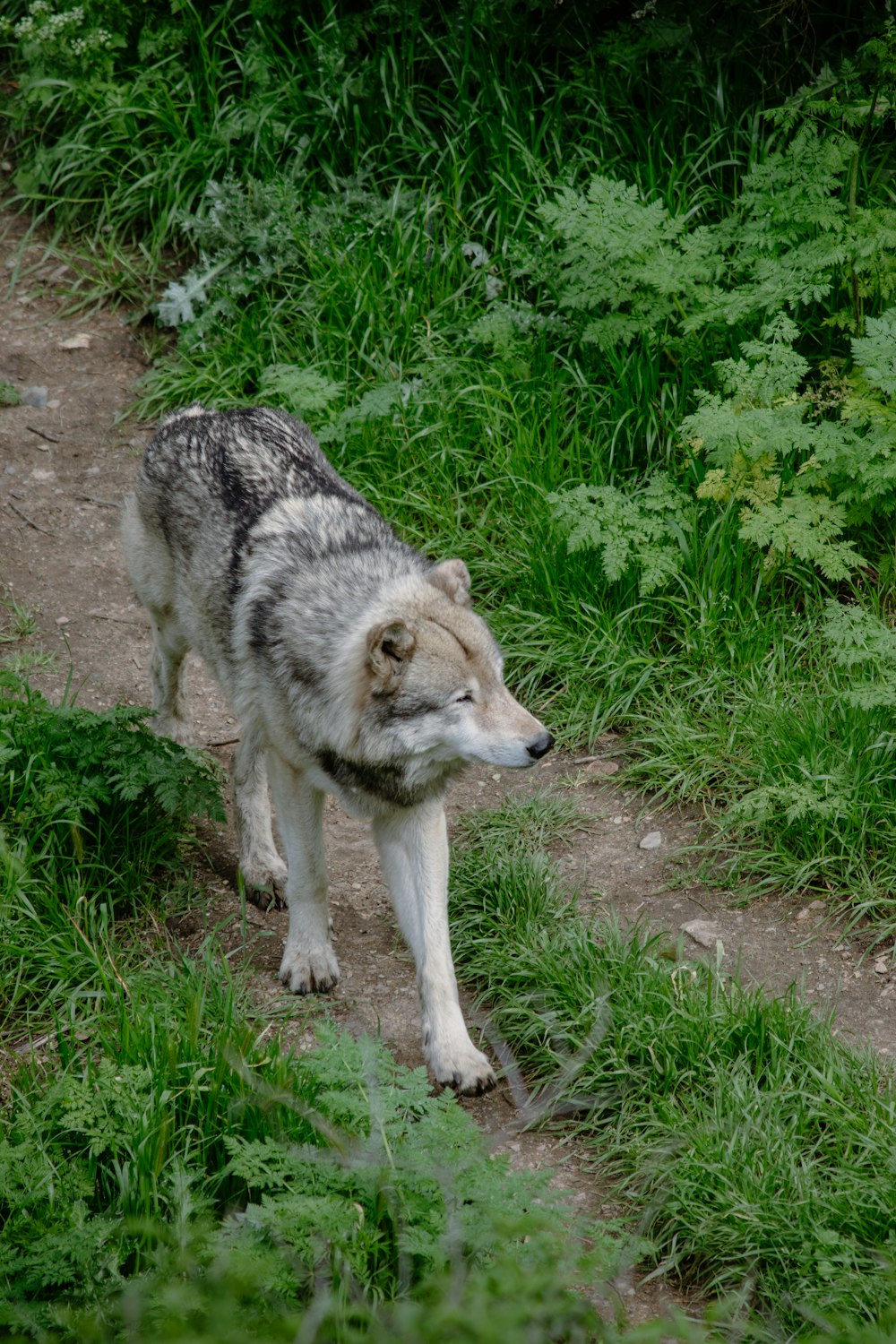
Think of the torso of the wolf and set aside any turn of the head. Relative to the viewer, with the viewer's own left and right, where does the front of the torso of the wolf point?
facing the viewer and to the right of the viewer

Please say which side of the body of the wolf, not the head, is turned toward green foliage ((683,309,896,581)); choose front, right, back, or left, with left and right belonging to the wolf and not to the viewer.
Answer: left

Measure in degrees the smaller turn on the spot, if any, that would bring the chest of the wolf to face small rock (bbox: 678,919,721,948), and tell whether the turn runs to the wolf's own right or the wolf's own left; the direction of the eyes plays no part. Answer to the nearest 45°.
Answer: approximately 45° to the wolf's own left

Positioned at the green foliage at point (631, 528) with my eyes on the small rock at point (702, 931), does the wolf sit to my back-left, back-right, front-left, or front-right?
front-right

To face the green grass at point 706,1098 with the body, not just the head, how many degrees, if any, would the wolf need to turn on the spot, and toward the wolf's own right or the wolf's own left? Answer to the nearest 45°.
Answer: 0° — it already faces it

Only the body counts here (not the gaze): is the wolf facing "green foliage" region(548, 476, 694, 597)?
no

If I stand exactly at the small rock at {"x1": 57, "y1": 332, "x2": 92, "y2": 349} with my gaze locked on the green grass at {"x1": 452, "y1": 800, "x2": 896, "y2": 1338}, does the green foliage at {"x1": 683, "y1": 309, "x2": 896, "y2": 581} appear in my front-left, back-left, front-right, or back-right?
front-left

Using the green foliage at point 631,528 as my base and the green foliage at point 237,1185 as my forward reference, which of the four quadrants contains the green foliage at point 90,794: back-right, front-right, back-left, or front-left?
front-right

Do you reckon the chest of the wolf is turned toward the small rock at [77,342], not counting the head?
no

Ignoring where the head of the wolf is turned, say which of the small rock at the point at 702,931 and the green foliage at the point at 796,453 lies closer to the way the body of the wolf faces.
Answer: the small rock
